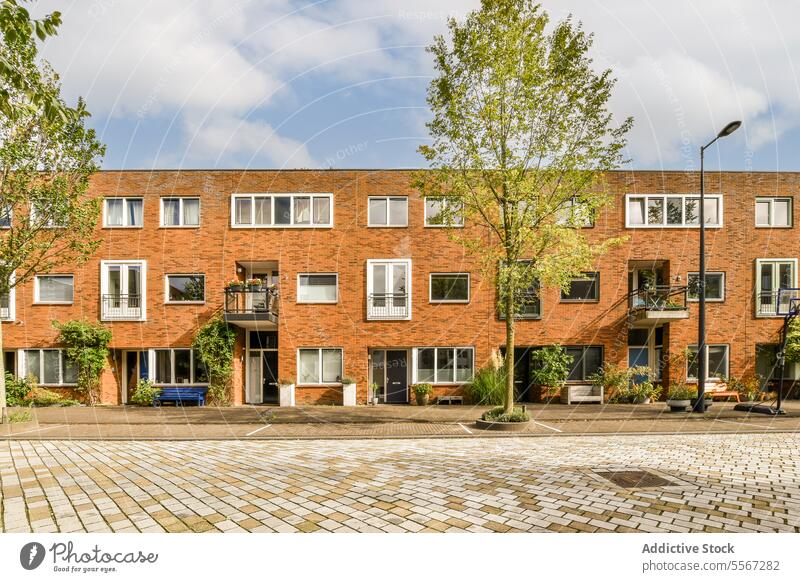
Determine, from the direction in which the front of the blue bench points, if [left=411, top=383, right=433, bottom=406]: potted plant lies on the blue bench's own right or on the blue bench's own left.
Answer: on the blue bench's own left

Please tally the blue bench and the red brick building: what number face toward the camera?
2

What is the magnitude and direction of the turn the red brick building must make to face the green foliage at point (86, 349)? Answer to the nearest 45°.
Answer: approximately 90° to its right

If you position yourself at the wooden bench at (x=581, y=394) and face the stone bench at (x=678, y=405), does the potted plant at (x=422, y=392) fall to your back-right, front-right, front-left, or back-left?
back-right

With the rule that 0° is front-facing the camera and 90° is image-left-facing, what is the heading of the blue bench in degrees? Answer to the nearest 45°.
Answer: approximately 0°

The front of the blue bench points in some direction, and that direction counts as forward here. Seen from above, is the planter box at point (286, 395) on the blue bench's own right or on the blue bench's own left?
on the blue bench's own left

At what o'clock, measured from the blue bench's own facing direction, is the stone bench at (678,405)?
The stone bench is roughly at 10 o'clock from the blue bench.
